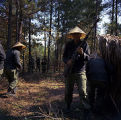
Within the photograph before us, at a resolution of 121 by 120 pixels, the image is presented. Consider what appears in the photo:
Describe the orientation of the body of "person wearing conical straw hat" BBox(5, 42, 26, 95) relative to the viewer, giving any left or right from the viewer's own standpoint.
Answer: facing to the right of the viewer

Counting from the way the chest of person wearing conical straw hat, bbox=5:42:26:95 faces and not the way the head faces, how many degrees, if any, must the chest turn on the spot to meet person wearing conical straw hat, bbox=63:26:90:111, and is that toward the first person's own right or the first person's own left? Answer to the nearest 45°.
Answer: approximately 45° to the first person's own right

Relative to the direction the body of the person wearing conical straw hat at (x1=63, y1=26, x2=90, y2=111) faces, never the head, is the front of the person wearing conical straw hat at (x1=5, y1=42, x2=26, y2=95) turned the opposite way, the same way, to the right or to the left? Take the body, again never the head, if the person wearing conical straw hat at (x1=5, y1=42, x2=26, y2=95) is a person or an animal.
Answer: to the left

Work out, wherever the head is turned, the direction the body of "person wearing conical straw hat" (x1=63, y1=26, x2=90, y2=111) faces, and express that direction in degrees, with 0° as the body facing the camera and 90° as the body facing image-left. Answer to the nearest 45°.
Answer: approximately 0°

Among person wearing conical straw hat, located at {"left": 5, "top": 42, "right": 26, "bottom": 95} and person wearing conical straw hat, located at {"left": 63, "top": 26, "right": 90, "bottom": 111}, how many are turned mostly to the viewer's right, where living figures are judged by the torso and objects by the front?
1
